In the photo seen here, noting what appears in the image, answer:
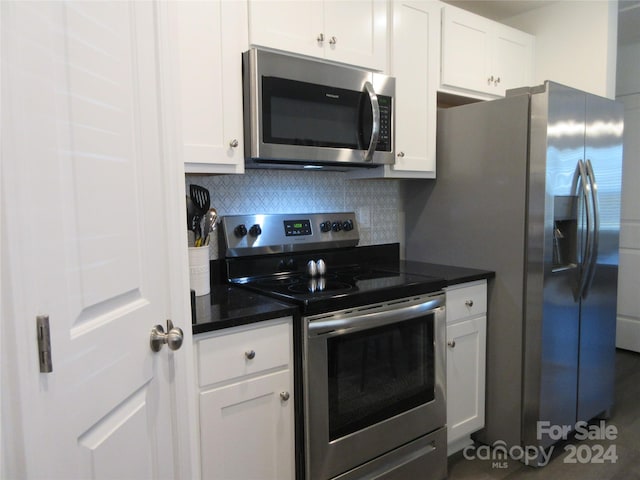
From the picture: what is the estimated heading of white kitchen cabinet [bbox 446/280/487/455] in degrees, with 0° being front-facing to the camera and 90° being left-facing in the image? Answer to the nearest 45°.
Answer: approximately 315°

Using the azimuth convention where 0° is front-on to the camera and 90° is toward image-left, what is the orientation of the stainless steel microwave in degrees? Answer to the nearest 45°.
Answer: approximately 315°

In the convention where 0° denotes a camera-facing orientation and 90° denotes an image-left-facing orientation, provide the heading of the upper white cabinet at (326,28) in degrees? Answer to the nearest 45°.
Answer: approximately 315°

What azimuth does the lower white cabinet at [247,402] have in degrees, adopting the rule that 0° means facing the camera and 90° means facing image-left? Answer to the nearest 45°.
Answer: approximately 315°

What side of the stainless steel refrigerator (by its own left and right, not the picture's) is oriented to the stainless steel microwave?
right

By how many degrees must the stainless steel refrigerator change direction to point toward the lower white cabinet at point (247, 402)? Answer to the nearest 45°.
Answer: approximately 90° to its right
